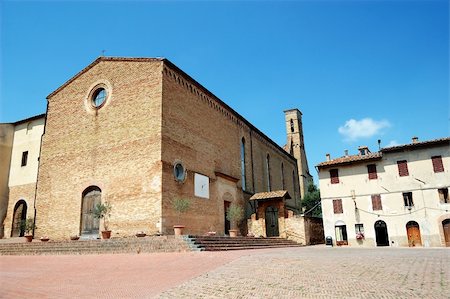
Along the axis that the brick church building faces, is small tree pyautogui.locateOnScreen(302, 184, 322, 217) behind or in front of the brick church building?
behind

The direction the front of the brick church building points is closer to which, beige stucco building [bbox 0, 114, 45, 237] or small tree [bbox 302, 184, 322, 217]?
the beige stucco building

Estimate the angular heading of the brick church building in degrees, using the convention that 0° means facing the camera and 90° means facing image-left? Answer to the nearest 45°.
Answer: approximately 45°

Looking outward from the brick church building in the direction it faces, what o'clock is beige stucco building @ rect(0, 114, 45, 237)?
The beige stucco building is roughly at 3 o'clock from the brick church building.

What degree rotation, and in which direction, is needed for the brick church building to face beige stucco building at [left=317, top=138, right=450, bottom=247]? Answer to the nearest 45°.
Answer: approximately 135° to its left

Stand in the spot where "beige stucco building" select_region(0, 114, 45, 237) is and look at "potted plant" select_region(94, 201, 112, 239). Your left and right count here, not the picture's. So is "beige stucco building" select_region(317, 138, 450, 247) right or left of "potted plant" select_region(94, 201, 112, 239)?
left
